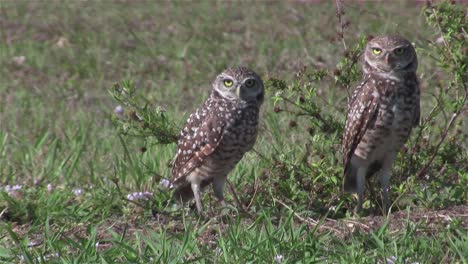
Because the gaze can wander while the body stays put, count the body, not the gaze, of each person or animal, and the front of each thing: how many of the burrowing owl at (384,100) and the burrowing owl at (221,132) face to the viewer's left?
0

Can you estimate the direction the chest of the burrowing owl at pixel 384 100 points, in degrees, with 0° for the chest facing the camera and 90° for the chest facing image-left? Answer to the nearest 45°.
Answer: approximately 315°

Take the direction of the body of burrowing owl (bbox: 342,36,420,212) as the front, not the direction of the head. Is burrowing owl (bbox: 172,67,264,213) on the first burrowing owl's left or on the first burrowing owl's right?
on the first burrowing owl's right

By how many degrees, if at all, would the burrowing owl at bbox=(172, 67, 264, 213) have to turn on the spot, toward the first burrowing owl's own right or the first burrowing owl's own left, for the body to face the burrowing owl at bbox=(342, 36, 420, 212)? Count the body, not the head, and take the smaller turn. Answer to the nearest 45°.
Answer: approximately 45° to the first burrowing owl's own left

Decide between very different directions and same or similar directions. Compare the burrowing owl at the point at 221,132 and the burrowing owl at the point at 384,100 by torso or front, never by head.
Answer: same or similar directions

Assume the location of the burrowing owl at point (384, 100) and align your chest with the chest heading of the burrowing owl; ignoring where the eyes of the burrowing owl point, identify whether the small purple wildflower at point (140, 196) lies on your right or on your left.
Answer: on your right
